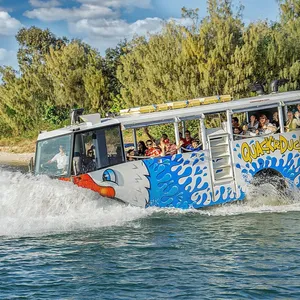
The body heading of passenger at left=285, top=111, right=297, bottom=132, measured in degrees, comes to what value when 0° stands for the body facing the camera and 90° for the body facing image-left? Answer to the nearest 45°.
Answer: approximately 45°

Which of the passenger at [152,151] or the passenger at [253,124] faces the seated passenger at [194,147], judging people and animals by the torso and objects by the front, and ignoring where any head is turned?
the passenger at [253,124]

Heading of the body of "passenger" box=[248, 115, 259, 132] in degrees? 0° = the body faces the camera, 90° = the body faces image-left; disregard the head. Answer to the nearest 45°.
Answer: approximately 45°

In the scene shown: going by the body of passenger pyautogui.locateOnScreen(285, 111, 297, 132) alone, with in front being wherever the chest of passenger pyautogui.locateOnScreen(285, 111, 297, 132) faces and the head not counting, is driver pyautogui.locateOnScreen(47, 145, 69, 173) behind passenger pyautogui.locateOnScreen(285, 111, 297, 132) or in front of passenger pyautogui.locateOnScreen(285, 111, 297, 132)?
in front

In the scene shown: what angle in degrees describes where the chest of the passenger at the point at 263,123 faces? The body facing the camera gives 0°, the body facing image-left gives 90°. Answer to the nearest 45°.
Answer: approximately 45°

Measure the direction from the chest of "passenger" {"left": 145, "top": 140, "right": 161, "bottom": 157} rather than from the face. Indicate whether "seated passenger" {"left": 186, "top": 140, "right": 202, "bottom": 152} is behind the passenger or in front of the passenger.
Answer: behind

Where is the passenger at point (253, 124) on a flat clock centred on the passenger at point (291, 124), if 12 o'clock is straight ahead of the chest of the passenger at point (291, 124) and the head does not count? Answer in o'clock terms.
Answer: the passenger at point (253, 124) is roughly at 1 o'clock from the passenger at point (291, 124).

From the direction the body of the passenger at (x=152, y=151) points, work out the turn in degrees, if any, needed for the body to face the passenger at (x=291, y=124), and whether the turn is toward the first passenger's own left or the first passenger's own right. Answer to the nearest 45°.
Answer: approximately 135° to the first passenger's own left

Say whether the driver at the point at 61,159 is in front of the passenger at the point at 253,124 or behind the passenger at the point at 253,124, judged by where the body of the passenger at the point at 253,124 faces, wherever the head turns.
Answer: in front

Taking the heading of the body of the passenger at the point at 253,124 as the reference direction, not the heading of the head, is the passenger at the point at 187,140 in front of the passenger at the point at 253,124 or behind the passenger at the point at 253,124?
in front

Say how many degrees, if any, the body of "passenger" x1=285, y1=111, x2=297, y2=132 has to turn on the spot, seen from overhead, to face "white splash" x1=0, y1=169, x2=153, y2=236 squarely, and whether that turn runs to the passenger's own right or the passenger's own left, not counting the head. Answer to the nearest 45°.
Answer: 0° — they already face it

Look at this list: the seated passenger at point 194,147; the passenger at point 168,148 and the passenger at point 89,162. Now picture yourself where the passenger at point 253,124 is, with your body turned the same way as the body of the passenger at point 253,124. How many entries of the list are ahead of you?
3
